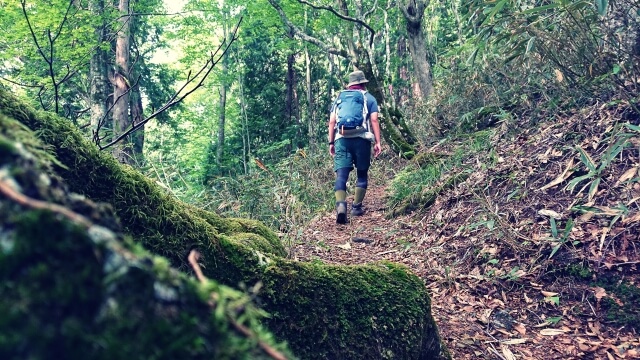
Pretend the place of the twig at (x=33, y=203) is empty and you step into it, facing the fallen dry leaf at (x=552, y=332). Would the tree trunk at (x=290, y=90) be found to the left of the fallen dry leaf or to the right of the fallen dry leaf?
left

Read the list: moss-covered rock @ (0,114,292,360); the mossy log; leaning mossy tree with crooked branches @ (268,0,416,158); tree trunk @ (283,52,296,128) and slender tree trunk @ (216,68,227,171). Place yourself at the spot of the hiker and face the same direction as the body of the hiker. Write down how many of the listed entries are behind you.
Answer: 2

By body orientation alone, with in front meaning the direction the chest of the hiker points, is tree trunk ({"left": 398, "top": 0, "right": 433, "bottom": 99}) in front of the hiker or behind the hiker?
in front

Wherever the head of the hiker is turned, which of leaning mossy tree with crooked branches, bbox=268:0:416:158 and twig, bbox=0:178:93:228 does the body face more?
the leaning mossy tree with crooked branches

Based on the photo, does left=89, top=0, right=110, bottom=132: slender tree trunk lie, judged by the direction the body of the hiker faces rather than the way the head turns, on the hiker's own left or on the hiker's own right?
on the hiker's own left

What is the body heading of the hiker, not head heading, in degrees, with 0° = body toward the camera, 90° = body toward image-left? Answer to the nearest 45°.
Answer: approximately 180°

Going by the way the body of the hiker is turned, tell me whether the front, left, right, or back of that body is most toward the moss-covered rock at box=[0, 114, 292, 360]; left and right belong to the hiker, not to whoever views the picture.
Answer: back

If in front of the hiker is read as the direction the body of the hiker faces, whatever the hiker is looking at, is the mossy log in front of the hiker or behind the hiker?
behind

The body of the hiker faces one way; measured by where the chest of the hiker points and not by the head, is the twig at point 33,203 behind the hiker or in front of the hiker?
behind

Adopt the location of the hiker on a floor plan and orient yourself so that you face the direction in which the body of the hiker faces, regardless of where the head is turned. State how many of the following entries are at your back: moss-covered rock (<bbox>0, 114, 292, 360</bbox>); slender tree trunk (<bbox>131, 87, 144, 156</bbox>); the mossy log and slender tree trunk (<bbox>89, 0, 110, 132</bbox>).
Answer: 2

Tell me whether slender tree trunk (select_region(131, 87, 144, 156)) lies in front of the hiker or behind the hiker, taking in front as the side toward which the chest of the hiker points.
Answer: in front

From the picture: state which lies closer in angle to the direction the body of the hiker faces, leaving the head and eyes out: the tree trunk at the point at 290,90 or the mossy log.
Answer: the tree trunk
